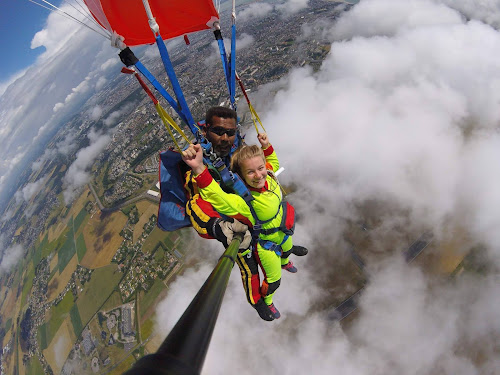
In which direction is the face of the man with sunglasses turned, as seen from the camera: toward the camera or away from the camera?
toward the camera

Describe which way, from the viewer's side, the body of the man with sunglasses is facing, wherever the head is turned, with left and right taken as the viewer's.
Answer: facing the viewer and to the right of the viewer
